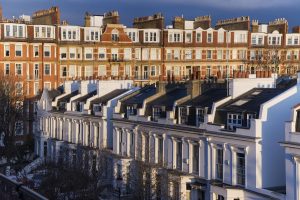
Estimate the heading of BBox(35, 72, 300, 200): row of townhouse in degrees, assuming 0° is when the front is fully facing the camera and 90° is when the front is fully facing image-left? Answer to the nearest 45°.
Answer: approximately 45°
